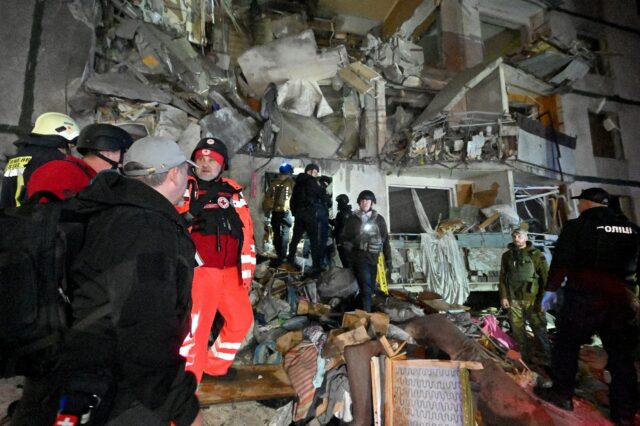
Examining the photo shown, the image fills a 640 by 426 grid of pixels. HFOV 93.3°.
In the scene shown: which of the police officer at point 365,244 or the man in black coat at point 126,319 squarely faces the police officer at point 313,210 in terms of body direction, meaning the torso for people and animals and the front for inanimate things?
the man in black coat

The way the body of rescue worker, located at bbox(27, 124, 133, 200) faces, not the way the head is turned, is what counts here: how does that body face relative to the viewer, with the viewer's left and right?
facing to the right of the viewer

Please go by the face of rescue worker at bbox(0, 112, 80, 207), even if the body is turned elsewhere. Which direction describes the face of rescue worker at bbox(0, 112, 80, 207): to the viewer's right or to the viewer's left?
to the viewer's right

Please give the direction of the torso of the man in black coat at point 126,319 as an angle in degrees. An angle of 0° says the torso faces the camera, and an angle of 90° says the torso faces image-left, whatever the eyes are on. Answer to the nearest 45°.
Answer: approximately 225°

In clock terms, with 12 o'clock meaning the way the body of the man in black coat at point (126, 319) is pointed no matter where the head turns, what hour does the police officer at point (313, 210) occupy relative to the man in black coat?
The police officer is roughly at 12 o'clock from the man in black coat.

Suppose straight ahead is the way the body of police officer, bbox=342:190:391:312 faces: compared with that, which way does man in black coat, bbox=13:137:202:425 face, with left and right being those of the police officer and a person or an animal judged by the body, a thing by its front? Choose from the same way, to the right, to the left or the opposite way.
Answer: the opposite way

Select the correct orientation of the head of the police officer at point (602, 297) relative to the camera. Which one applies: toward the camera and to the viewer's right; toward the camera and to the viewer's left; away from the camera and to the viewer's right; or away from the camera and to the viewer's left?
away from the camera and to the viewer's left

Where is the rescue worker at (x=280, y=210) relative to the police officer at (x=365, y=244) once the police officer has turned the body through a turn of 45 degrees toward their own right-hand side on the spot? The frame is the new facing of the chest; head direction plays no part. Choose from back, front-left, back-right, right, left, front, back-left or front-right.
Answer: right

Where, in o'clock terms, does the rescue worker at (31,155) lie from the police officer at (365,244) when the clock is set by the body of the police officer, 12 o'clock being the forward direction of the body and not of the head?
The rescue worker is roughly at 1 o'clock from the police officer.

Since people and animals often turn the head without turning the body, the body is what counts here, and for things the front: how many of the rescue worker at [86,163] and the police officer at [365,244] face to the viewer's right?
1

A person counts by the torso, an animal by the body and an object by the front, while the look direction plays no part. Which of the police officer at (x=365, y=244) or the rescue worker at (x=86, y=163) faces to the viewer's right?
the rescue worker

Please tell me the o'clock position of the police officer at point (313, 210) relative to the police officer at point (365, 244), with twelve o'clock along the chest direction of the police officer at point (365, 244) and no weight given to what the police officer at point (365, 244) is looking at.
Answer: the police officer at point (313, 210) is roughly at 4 o'clock from the police officer at point (365, 244).
